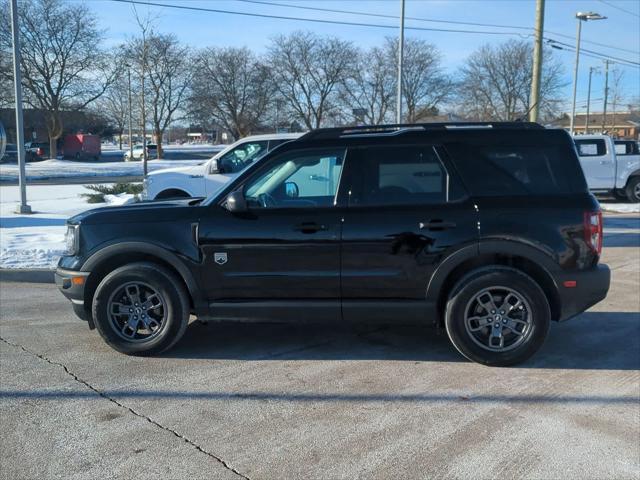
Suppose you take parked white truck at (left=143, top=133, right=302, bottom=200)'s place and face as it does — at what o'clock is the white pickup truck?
The white pickup truck is roughly at 5 o'clock from the parked white truck.

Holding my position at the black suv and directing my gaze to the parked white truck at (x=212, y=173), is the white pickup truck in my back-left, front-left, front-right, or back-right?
front-right

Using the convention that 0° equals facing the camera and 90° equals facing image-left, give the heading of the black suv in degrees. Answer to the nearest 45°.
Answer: approximately 90°

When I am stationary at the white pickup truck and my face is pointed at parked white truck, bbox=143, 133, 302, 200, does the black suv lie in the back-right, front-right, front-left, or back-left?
front-left

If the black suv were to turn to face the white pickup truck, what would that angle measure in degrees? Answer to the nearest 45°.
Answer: approximately 135° to its right

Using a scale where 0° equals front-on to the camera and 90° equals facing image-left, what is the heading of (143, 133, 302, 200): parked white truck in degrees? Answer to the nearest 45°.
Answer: approximately 90°
